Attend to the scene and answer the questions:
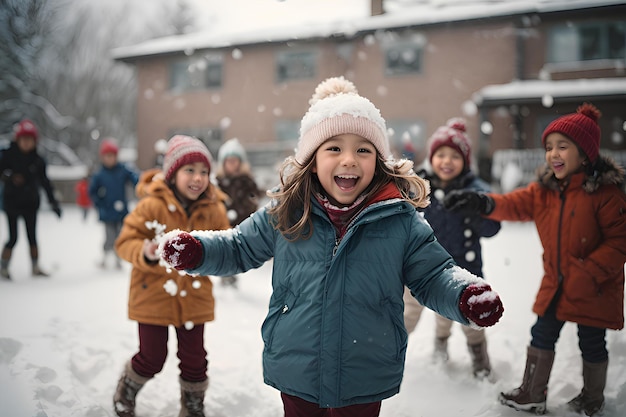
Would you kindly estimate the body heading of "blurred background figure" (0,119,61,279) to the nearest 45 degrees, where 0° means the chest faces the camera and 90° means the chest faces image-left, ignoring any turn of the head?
approximately 0°

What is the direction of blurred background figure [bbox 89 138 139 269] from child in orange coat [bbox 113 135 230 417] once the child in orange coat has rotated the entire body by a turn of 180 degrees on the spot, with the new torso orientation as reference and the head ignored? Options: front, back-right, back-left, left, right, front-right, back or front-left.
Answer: front-right

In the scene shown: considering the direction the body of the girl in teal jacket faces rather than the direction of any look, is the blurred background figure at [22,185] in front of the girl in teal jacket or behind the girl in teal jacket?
behind

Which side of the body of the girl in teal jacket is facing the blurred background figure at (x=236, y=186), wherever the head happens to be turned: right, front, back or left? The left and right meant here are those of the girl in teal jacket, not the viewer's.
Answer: back

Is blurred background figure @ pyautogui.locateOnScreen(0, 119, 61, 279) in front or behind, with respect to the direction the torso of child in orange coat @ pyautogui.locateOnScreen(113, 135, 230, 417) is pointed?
behind

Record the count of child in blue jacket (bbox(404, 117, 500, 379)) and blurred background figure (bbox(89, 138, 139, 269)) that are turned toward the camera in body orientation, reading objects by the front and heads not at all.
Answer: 2
